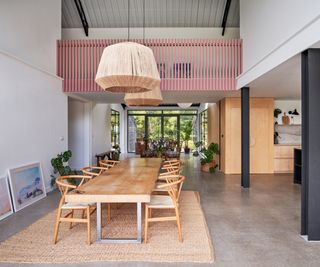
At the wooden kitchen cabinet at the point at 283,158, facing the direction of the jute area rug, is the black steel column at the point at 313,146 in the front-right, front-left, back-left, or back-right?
front-left

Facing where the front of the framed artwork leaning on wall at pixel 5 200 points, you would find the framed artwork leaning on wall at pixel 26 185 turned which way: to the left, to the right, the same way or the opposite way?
the same way

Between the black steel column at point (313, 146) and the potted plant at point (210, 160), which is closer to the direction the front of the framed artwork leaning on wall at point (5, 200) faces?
the black steel column

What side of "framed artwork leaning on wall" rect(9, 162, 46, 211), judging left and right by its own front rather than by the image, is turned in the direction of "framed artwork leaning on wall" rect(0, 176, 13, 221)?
right

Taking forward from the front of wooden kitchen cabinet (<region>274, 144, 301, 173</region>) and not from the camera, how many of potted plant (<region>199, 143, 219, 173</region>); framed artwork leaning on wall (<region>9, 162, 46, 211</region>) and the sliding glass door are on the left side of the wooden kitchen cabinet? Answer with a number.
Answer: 0

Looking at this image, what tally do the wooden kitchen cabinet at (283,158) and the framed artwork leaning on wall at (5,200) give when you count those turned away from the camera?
0

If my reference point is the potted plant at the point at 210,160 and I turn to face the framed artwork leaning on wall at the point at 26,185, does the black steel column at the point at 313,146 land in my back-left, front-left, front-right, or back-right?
front-left

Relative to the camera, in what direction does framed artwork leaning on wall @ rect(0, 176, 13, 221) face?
facing the viewer and to the right of the viewer

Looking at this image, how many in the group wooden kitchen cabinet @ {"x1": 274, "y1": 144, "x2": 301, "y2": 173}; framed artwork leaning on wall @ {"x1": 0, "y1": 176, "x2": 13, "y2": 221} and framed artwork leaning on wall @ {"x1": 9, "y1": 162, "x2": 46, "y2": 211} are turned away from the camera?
0

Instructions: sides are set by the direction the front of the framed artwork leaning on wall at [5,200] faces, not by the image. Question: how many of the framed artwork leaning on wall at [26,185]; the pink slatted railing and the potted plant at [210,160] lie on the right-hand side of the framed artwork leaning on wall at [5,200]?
0

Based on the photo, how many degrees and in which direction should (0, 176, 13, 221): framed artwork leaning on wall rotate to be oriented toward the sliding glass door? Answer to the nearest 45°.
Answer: approximately 90° to its left

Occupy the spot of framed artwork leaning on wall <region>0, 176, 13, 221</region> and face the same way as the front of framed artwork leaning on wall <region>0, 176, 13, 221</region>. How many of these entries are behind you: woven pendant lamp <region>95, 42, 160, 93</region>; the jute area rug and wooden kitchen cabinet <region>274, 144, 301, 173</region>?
0

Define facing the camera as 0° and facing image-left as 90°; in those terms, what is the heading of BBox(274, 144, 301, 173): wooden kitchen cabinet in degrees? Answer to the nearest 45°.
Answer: approximately 0°
